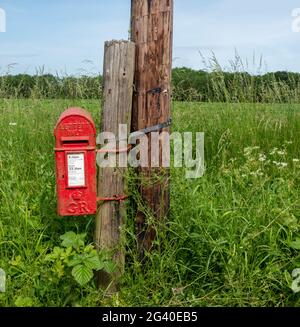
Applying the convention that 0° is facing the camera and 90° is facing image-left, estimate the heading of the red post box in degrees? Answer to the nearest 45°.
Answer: approximately 0°

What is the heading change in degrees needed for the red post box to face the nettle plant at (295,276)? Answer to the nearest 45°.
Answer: approximately 90° to its left

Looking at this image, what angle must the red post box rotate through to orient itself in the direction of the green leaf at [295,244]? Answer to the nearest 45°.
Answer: approximately 90° to its left
